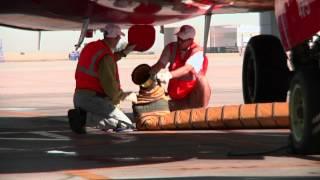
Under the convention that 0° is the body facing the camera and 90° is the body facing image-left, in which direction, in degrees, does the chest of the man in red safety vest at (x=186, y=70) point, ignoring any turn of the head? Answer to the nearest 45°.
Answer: approximately 45°

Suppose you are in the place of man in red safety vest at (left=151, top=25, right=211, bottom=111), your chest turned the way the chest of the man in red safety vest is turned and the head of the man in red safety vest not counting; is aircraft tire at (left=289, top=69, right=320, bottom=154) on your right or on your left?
on your left

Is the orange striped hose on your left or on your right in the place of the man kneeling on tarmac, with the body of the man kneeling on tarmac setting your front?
on your right

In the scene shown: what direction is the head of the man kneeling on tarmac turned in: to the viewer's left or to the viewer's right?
to the viewer's right

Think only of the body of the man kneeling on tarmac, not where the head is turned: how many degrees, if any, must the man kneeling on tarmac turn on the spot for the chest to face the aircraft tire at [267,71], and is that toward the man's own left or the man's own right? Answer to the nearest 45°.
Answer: approximately 45° to the man's own right

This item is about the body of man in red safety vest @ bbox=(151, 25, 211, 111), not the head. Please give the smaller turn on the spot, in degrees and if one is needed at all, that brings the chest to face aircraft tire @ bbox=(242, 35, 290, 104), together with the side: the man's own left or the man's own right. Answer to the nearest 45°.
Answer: approximately 135° to the man's own left

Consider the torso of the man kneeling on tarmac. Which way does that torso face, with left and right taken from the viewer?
facing away from the viewer and to the right of the viewer

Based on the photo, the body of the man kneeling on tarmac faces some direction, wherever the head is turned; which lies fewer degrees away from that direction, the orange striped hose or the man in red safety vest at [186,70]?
the man in red safety vest

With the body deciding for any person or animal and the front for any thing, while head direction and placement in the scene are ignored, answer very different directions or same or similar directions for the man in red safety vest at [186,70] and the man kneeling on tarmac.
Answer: very different directions
